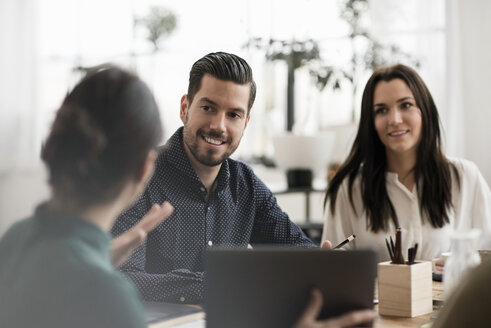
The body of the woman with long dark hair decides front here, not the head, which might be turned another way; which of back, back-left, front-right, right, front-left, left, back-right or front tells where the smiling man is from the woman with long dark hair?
front-right

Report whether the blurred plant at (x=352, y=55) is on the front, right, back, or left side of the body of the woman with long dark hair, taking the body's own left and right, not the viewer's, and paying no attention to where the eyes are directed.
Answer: back

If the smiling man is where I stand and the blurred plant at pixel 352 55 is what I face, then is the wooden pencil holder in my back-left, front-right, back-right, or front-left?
back-right

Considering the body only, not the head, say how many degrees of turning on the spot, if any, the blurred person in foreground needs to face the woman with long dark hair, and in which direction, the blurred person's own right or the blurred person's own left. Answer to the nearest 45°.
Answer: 0° — they already face them

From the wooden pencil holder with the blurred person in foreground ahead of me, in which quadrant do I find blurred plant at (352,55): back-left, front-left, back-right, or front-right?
back-right

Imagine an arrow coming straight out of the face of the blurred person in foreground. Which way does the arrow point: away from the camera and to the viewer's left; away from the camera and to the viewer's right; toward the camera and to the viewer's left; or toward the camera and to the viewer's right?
away from the camera and to the viewer's right

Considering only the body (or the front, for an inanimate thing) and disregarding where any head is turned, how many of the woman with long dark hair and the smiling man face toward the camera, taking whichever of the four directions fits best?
2

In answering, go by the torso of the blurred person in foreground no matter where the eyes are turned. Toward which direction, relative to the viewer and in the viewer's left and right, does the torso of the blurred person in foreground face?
facing away from the viewer and to the right of the viewer

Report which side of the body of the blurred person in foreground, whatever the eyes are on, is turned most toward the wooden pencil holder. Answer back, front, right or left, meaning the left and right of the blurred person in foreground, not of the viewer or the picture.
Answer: front

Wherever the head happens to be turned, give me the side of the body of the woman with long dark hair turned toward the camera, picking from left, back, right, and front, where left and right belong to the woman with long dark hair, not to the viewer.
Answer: front

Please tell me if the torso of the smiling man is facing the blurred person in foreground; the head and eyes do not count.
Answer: yes

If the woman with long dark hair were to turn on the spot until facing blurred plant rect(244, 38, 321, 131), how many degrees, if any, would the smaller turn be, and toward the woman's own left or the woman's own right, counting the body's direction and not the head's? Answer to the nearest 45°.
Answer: approximately 180°

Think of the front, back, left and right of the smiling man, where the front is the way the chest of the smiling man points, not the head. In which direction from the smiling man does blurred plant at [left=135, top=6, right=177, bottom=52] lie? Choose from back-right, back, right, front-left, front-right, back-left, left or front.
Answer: back

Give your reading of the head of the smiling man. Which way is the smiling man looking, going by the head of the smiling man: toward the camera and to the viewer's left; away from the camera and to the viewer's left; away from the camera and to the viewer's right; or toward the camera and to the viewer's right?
toward the camera and to the viewer's left
